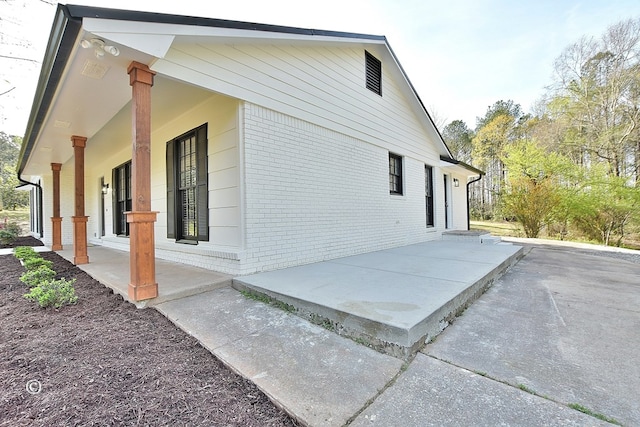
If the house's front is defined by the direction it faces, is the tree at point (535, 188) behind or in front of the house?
behind

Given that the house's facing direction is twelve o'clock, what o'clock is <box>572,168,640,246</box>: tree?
The tree is roughly at 7 o'clock from the house.

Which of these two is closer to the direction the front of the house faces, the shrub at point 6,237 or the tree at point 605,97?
the shrub

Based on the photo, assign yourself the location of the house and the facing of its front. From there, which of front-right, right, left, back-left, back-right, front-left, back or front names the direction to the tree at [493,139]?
back

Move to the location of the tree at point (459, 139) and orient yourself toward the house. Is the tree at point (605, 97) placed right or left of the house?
left

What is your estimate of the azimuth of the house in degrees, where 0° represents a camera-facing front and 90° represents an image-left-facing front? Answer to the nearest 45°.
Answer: approximately 45°

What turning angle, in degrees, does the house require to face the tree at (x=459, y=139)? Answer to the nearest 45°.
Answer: approximately 180°

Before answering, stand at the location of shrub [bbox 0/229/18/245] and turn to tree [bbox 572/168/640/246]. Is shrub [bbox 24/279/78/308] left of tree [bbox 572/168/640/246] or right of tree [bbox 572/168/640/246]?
right

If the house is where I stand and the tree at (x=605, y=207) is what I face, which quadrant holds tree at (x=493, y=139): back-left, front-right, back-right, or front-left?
front-left

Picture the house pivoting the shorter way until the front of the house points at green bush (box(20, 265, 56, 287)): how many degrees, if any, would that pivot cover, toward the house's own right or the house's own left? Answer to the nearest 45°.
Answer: approximately 45° to the house's own left
